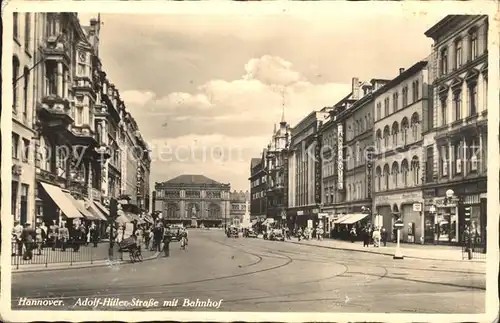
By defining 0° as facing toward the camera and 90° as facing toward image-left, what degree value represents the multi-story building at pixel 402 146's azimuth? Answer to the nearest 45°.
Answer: approximately 45°

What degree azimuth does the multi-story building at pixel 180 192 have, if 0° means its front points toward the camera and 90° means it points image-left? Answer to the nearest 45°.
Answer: approximately 0°

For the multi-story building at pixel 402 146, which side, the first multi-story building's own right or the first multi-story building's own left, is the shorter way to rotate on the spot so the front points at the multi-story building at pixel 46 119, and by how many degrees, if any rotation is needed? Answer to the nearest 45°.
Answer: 0° — it already faces it

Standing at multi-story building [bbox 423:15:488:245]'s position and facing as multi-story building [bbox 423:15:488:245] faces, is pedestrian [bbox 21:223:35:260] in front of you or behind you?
in front

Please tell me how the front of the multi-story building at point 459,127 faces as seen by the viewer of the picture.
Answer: facing the viewer and to the left of the viewer
